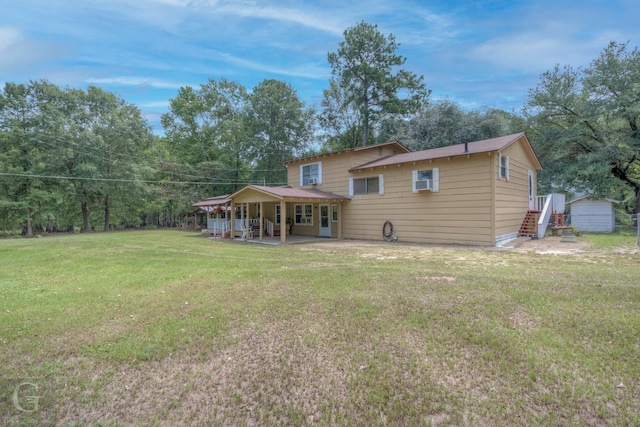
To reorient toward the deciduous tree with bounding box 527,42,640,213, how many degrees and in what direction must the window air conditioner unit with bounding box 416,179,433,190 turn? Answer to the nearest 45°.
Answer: approximately 180°

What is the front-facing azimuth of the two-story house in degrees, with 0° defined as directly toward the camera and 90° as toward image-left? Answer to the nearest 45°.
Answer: approximately 45°
